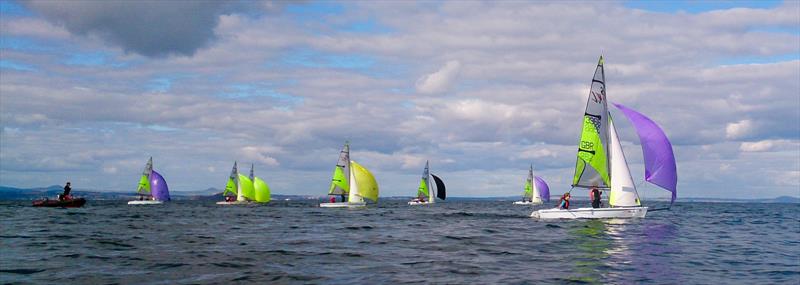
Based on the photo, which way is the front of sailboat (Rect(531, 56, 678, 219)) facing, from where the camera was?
facing to the right of the viewer

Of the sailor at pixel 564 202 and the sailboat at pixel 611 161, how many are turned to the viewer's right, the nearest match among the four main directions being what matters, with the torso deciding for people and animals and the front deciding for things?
2

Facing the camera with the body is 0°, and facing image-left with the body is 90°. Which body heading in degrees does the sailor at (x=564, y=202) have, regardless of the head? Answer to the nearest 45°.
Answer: approximately 270°

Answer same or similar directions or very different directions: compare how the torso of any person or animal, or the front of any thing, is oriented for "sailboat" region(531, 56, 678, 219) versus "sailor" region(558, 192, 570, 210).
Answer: same or similar directions
